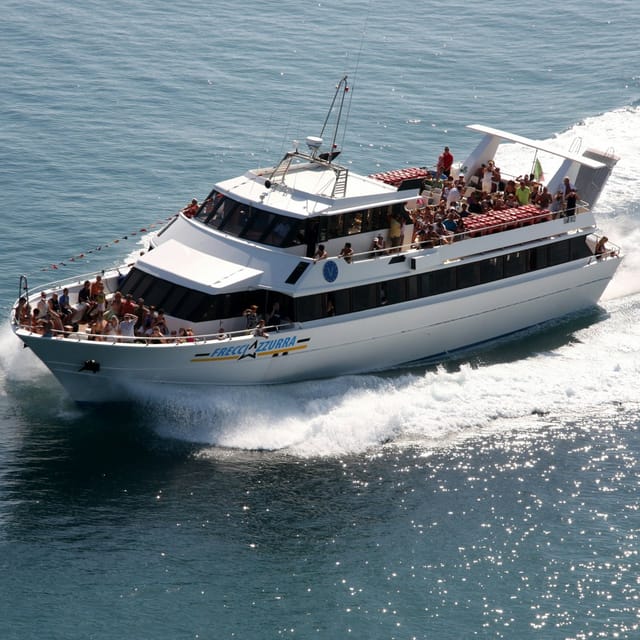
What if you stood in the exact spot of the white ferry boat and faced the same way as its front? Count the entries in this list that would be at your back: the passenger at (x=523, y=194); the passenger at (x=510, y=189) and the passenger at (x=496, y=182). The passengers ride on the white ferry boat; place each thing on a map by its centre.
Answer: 3

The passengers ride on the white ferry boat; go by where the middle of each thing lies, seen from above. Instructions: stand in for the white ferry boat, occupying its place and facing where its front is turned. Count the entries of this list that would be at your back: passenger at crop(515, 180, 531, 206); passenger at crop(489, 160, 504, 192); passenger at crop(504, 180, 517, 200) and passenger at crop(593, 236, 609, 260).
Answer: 4

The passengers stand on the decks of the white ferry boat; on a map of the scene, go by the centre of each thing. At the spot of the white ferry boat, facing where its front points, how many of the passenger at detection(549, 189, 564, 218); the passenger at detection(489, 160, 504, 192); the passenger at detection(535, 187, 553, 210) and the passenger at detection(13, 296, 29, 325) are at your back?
3

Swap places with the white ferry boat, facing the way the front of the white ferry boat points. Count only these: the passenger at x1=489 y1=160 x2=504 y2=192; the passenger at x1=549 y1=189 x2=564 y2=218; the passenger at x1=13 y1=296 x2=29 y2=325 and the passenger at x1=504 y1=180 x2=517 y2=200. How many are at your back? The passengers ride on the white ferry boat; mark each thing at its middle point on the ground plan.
3

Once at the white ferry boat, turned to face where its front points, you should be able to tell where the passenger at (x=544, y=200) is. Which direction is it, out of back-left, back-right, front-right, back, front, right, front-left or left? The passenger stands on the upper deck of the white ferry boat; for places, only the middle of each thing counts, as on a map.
back

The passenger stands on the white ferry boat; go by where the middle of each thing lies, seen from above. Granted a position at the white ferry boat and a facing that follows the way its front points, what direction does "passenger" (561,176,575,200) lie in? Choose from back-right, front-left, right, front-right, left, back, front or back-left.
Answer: back

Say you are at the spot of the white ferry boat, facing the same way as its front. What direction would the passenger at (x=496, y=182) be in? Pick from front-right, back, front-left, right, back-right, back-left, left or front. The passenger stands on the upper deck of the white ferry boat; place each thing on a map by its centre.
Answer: back
